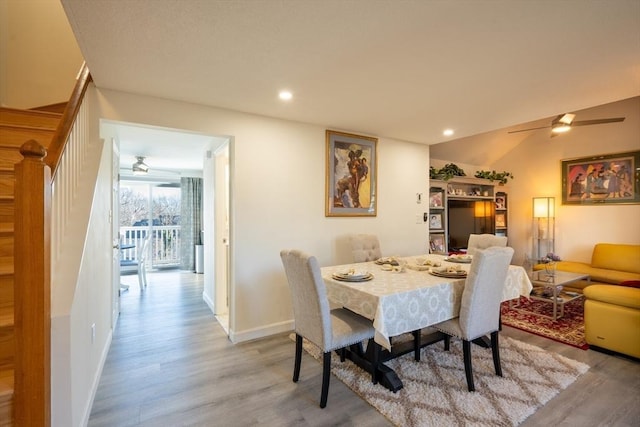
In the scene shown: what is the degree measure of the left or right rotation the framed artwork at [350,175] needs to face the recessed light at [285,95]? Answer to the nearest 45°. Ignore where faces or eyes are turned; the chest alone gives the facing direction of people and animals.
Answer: approximately 90° to its right

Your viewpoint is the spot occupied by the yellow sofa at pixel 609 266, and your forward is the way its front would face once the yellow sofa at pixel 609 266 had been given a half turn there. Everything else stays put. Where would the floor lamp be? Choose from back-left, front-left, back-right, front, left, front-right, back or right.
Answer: left

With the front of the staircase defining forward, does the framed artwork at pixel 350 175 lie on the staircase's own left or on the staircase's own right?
on the staircase's own left

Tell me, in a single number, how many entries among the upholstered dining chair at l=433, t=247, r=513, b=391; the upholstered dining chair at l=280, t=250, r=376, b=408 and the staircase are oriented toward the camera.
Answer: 1

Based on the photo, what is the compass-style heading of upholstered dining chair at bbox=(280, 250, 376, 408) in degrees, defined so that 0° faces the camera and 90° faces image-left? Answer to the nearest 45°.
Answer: approximately 225°

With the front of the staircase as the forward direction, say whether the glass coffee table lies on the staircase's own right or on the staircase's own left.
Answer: on the staircase's own left

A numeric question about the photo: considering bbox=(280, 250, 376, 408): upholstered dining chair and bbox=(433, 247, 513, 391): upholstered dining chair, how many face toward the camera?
0

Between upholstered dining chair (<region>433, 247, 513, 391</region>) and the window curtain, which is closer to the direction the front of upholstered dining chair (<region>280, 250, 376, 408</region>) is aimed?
the upholstered dining chair

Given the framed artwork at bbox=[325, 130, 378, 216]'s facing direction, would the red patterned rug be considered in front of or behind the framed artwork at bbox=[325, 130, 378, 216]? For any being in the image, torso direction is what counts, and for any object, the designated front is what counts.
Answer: in front

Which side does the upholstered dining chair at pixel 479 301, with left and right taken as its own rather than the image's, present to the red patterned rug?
right

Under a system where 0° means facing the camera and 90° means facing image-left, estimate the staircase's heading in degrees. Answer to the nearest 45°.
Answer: approximately 0°

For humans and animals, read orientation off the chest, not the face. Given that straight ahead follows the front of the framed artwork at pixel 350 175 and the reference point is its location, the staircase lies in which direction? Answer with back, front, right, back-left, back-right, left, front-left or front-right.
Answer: right
